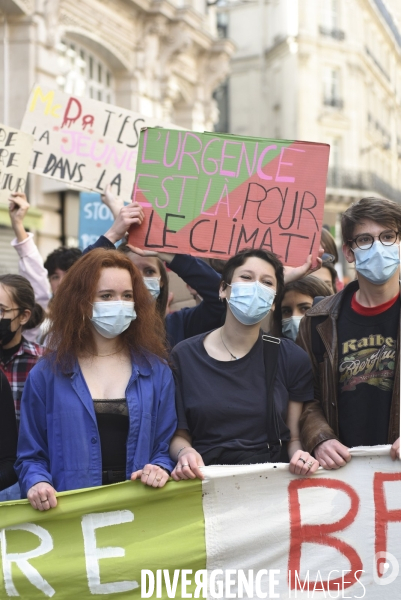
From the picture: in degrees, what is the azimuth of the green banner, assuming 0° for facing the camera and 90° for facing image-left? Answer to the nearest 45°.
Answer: approximately 0°

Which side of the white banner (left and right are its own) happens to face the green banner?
right

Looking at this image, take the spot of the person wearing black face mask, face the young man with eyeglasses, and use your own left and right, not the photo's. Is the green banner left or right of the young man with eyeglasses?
right

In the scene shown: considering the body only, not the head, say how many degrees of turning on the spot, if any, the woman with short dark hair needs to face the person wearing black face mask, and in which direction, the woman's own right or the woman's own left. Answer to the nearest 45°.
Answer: approximately 135° to the woman's own right

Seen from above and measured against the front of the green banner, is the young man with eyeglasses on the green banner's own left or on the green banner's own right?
on the green banner's own left

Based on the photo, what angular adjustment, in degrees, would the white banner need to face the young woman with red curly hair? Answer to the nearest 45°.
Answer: approximately 90° to its right

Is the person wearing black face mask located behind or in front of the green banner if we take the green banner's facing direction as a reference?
behind

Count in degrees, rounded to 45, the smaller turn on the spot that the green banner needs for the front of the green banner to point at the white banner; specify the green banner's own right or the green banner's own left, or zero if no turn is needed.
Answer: approximately 90° to the green banner's own left
